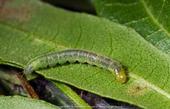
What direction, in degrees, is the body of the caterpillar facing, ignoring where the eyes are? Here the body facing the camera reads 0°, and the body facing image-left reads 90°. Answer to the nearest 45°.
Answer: approximately 270°
